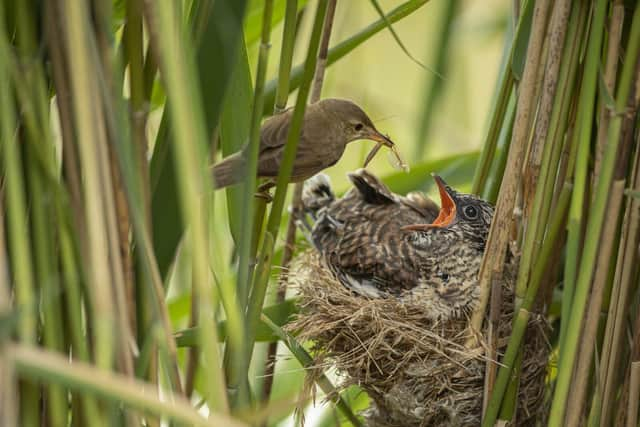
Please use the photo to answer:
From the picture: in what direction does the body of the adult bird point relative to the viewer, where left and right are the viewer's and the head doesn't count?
facing to the right of the viewer

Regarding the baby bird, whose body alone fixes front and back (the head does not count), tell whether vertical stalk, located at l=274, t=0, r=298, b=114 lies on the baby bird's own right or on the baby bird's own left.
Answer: on the baby bird's own right

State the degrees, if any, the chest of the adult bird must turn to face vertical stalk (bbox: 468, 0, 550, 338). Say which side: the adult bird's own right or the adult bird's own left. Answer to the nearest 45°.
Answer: approximately 45° to the adult bird's own right

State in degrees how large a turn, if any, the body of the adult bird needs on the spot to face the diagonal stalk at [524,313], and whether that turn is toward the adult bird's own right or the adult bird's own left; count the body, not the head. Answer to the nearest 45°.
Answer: approximately 45° to the adult bird's own right

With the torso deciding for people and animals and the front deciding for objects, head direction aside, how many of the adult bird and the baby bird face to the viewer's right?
2

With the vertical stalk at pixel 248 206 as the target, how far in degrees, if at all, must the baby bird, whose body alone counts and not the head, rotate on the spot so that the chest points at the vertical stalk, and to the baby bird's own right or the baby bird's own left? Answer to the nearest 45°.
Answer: approximately 180°

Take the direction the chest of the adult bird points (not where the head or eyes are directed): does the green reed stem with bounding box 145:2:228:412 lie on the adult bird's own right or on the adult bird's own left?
on the adult bird's own right

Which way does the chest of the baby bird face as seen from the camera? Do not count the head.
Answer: to the viewer's right
